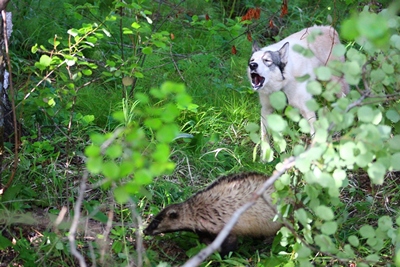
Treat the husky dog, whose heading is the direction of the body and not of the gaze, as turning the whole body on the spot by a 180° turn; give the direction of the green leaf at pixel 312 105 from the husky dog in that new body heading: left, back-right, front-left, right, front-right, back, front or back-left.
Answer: back-right

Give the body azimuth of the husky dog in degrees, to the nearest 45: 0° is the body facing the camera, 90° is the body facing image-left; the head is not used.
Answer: approximately 45°

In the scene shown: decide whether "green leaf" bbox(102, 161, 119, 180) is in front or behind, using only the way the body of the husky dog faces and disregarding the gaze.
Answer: in front

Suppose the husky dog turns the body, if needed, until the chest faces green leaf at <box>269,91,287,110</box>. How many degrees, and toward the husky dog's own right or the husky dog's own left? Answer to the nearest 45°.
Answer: approximately 45° to the husky dog's own left

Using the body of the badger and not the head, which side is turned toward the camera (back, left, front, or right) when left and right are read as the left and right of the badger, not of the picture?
left

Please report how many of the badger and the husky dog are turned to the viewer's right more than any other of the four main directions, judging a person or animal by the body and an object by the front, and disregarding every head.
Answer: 0

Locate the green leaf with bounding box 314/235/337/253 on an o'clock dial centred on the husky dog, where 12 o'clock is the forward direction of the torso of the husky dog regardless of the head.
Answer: The green leaf is roughly at 10 o'clock from the husky dog.
